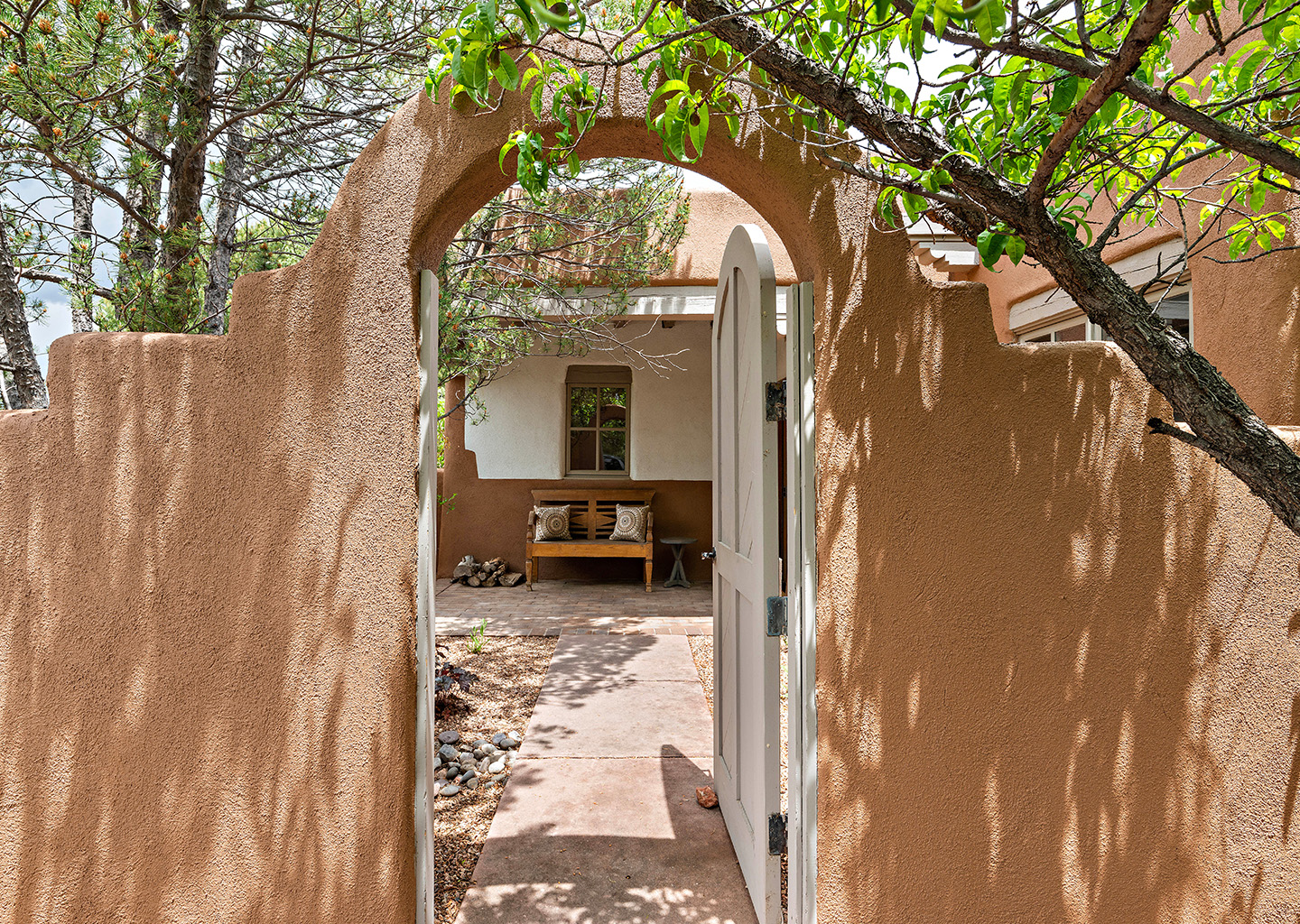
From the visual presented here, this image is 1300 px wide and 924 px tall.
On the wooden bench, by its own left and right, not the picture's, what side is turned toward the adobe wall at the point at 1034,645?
front

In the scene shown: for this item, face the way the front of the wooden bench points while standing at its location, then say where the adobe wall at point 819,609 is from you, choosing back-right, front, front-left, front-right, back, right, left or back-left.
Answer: front

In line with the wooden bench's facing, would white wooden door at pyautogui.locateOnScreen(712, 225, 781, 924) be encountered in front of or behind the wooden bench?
in front

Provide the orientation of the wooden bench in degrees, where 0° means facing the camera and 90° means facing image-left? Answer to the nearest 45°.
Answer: approximately 0°

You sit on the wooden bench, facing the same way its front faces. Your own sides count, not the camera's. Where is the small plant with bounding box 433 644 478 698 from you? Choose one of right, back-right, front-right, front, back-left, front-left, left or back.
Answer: front

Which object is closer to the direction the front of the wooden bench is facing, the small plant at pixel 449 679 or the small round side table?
the small plant

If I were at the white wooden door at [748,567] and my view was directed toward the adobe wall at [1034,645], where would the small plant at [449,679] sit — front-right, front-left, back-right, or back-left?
back-left

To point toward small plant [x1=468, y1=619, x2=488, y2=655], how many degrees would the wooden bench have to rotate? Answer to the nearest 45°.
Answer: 0° — it already faces it

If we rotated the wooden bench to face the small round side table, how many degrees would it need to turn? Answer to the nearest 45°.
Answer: approximately 90° to its left
